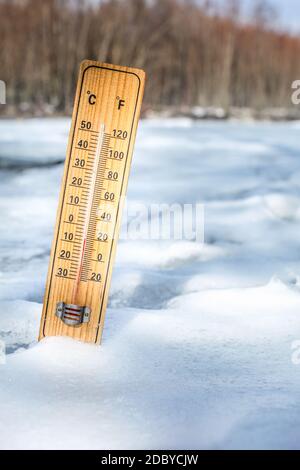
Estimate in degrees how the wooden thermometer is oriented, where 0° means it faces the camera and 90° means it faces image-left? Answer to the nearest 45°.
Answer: approximately 0°
